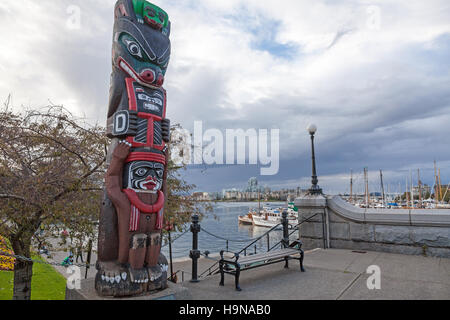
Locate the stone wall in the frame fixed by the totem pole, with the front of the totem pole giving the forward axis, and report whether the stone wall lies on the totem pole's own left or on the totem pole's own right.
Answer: on the totem pole's own left

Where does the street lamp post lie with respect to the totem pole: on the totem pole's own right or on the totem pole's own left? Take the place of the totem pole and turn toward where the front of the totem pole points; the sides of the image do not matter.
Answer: on the totem pole's own left
